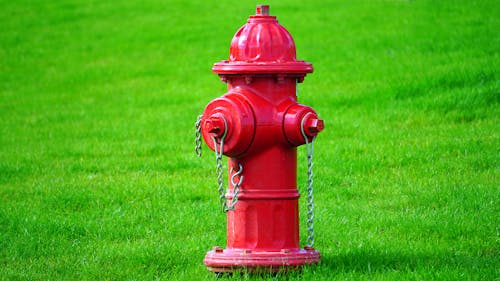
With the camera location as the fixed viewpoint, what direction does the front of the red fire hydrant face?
facing the viewer and to the left of the viewer
